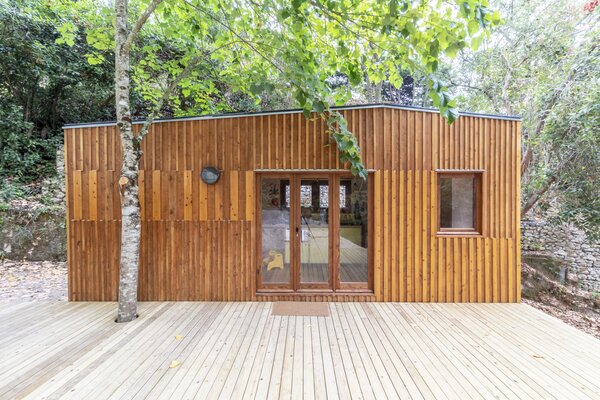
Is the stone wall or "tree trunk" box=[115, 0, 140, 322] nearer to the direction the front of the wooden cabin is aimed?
the tree trunk

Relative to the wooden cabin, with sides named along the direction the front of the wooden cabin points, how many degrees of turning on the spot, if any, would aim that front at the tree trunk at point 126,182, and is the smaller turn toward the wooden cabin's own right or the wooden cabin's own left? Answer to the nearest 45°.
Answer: approximately 45° to the wooden cabin's own right

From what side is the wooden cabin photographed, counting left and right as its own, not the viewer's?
front

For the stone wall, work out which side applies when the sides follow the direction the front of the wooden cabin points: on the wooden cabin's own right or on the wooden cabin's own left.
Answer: on the wooden cabin's own left
